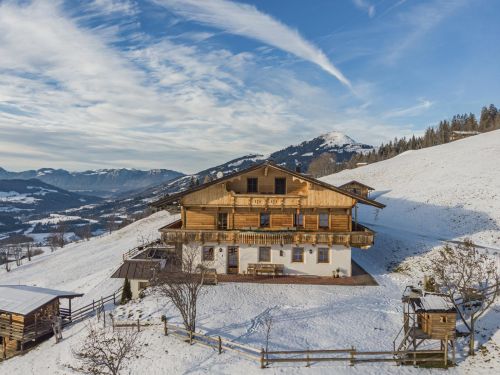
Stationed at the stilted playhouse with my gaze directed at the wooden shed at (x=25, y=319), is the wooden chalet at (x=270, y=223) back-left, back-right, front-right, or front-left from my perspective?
front-right

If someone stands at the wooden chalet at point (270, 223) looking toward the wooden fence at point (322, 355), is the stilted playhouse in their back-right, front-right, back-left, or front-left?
front-left

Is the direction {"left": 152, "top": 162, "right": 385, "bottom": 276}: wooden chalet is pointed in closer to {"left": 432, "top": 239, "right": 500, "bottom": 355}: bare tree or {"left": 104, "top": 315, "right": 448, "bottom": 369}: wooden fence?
the wooden fence

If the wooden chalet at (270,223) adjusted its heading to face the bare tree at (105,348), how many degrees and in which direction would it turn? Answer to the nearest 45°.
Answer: approximately 45° to its right

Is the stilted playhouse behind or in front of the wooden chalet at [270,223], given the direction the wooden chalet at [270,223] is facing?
in front

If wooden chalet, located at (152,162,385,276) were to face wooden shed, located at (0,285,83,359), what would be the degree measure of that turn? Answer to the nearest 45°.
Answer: approximately 90° to its right

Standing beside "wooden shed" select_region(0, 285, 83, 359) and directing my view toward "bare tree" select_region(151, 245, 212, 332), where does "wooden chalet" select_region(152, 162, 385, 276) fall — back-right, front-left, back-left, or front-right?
front-left

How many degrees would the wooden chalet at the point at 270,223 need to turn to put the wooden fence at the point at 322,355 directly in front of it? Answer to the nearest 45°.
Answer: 0° — it already faces it

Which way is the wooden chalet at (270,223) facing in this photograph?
toward the camera

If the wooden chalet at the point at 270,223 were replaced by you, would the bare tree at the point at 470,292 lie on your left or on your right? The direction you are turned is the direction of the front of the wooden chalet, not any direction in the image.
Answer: on your left
